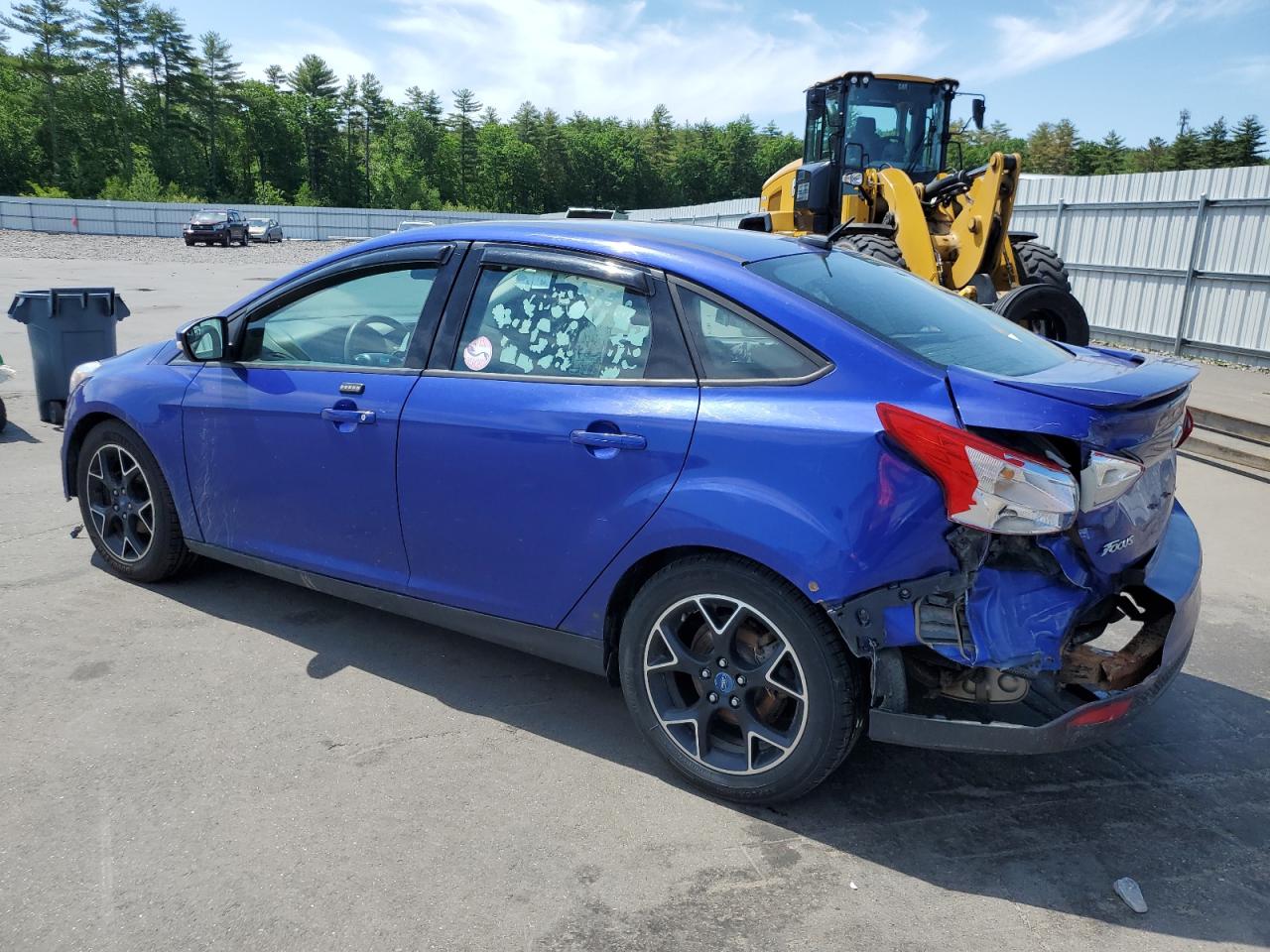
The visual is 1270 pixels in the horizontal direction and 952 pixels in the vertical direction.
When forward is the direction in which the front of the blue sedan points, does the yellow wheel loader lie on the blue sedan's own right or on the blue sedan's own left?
on the blue sedan's own right

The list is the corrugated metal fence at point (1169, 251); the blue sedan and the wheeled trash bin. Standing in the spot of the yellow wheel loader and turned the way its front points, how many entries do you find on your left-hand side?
1

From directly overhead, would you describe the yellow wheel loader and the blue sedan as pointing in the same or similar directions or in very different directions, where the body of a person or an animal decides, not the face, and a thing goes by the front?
very different directions

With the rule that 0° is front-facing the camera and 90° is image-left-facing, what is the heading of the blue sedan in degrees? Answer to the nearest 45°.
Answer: approximately 135°

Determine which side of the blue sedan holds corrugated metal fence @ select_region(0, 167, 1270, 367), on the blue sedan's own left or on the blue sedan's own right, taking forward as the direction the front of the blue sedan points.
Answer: on the blue sedan's own right

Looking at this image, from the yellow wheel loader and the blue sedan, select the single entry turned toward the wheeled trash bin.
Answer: the blue sedan

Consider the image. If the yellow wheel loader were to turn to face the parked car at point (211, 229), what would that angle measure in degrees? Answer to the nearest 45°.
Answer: approximately 180°

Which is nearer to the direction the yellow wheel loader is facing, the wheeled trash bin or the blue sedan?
the blue sedan

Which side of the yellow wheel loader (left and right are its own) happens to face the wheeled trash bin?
right

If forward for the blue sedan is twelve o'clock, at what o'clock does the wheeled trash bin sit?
The wheeled trash bin is roughly at 12 o'clock from the blue sedan.
